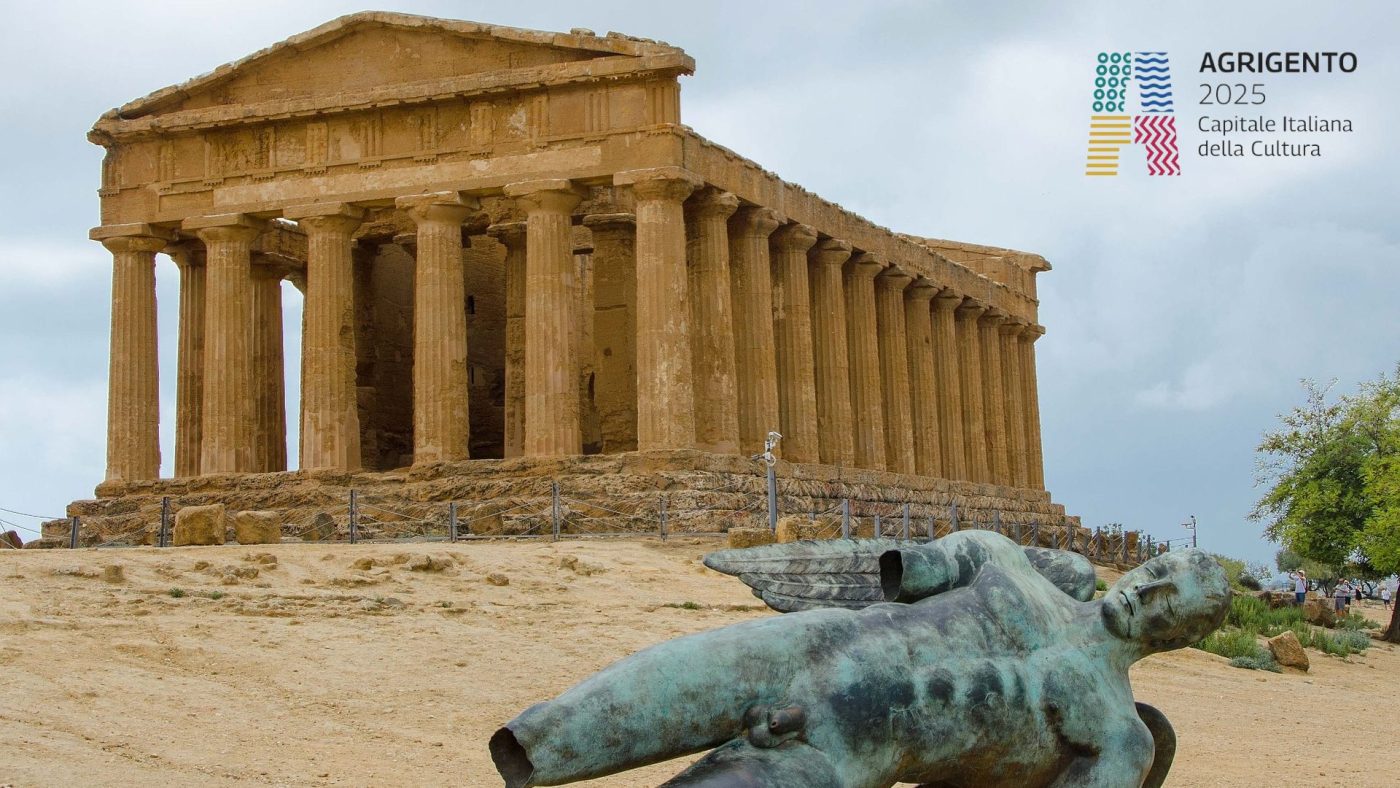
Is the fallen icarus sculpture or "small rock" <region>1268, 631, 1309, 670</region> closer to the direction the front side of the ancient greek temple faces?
the fallen icarus sculpture

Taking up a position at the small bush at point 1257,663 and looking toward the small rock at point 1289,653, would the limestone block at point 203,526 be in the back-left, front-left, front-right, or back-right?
back-left

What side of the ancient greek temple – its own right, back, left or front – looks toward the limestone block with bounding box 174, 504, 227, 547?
front

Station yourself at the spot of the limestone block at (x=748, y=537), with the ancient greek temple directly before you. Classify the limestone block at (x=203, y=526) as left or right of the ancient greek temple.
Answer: left

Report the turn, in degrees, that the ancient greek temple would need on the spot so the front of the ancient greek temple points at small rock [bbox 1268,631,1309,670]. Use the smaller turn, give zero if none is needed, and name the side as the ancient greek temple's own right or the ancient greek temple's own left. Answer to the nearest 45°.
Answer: approximately 90° to the ancient greek temple's own left

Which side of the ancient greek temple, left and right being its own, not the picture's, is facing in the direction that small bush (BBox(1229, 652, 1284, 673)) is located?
left

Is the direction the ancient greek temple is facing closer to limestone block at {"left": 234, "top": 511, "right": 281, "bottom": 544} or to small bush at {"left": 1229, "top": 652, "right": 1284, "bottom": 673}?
the limestone block

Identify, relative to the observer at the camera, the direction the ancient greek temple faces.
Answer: facing the viewer and to the left of the viewer

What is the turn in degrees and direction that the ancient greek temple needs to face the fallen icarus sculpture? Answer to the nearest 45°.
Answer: approximately 45° to its left
